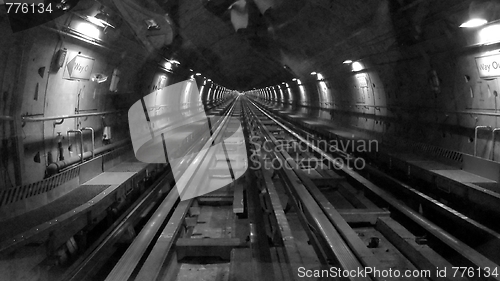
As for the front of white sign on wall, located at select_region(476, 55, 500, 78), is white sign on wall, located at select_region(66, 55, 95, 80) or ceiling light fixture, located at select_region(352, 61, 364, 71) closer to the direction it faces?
the white sign on wall

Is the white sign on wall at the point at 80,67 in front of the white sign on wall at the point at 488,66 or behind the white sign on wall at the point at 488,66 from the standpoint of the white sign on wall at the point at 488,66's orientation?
in front

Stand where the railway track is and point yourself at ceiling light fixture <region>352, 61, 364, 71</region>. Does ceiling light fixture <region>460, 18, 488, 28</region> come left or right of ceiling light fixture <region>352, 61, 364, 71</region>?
right

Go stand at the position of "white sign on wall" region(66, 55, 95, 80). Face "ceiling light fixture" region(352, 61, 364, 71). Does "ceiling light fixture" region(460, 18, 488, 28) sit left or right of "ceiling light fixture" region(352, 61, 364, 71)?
right

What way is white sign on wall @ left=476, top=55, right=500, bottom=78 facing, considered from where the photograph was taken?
facing the viewer and to the left of the viewer

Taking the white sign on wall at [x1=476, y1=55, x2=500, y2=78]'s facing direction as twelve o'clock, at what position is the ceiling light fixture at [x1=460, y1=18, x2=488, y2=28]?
The ceiling light fixture is roughly at 11 o'clock from the white sign on wall.

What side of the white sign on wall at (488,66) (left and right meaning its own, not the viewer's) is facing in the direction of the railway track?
front

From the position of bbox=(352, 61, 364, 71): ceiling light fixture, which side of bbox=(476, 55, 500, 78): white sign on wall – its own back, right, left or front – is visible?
right

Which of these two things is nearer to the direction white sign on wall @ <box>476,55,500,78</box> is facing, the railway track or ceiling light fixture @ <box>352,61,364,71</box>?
the railway track
